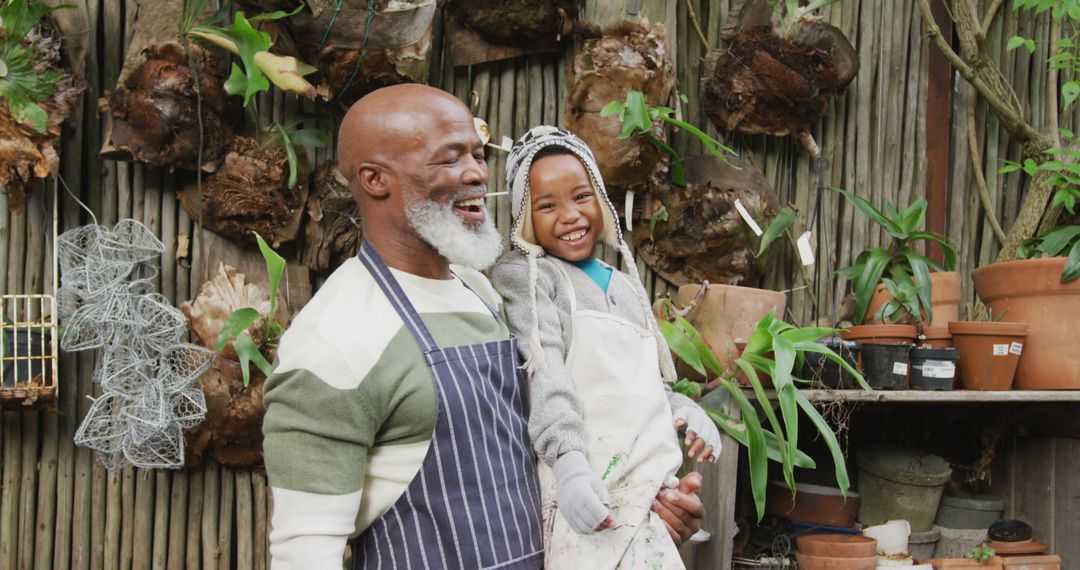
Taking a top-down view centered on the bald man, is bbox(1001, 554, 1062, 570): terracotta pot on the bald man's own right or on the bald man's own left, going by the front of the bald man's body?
on the bald man's own left

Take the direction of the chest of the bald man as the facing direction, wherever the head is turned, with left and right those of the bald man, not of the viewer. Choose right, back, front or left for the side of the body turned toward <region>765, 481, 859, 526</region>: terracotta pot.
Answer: left

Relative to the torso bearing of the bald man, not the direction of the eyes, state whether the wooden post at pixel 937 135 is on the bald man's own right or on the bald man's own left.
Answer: on the bald man's own left

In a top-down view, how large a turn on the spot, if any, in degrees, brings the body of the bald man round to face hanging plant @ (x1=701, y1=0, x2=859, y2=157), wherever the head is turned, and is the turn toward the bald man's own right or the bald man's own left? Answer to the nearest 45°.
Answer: approximately 90° to the bald man's own left

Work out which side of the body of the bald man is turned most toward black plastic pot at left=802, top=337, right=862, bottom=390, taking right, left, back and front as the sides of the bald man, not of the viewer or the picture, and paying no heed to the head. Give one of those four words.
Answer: left

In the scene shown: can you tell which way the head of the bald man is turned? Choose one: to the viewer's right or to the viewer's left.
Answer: to the viewer's right

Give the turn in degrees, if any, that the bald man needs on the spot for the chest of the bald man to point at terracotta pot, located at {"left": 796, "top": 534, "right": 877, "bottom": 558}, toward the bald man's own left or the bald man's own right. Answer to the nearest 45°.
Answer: approximately 90° to the bald man's own left

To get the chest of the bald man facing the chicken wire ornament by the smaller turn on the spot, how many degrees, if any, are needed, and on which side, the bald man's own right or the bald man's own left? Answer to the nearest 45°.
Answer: approximately 180°

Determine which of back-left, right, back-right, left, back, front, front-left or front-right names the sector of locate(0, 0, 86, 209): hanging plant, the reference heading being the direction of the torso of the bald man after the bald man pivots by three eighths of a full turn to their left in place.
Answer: front-left

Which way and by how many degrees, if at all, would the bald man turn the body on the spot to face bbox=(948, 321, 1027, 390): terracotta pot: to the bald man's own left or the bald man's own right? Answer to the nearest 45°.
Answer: approximately 90° to the bald man's own left

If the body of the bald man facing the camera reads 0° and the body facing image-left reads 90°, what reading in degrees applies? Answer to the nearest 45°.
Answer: approximately 315°
